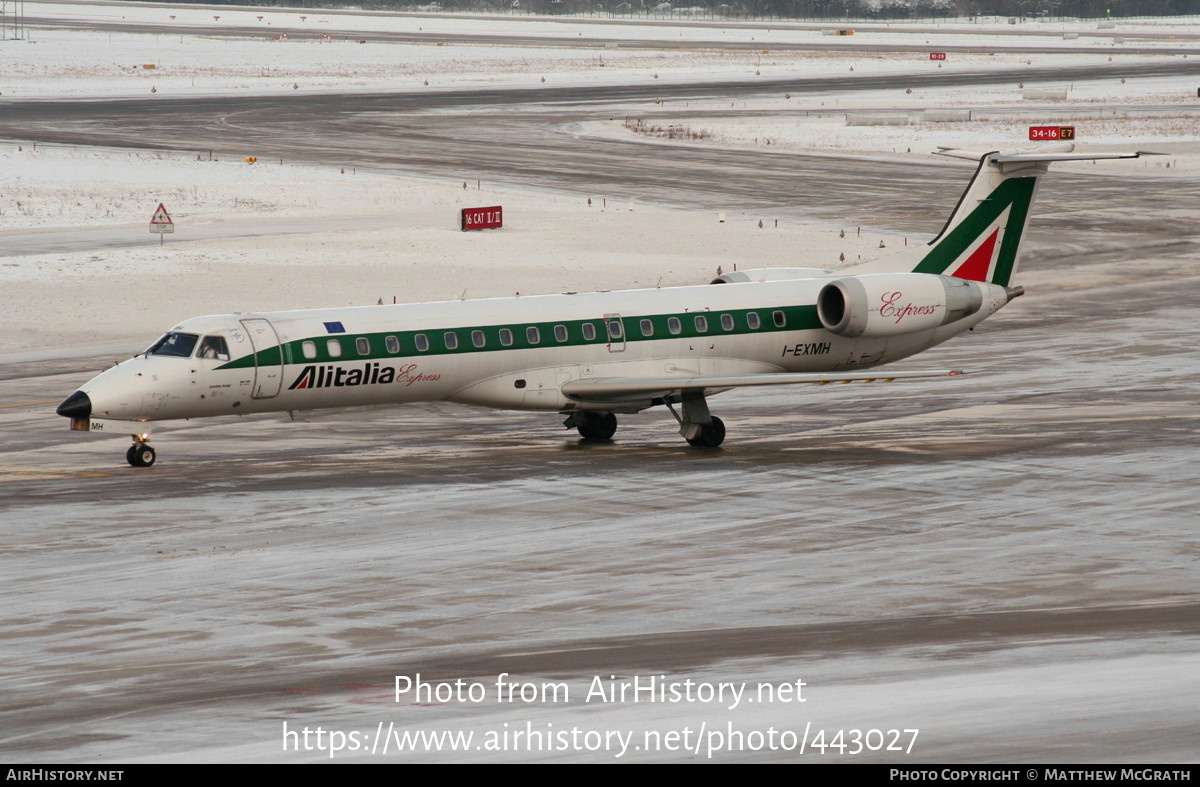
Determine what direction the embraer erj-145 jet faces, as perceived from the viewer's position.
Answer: facing the viewer and to the left of the viewer
